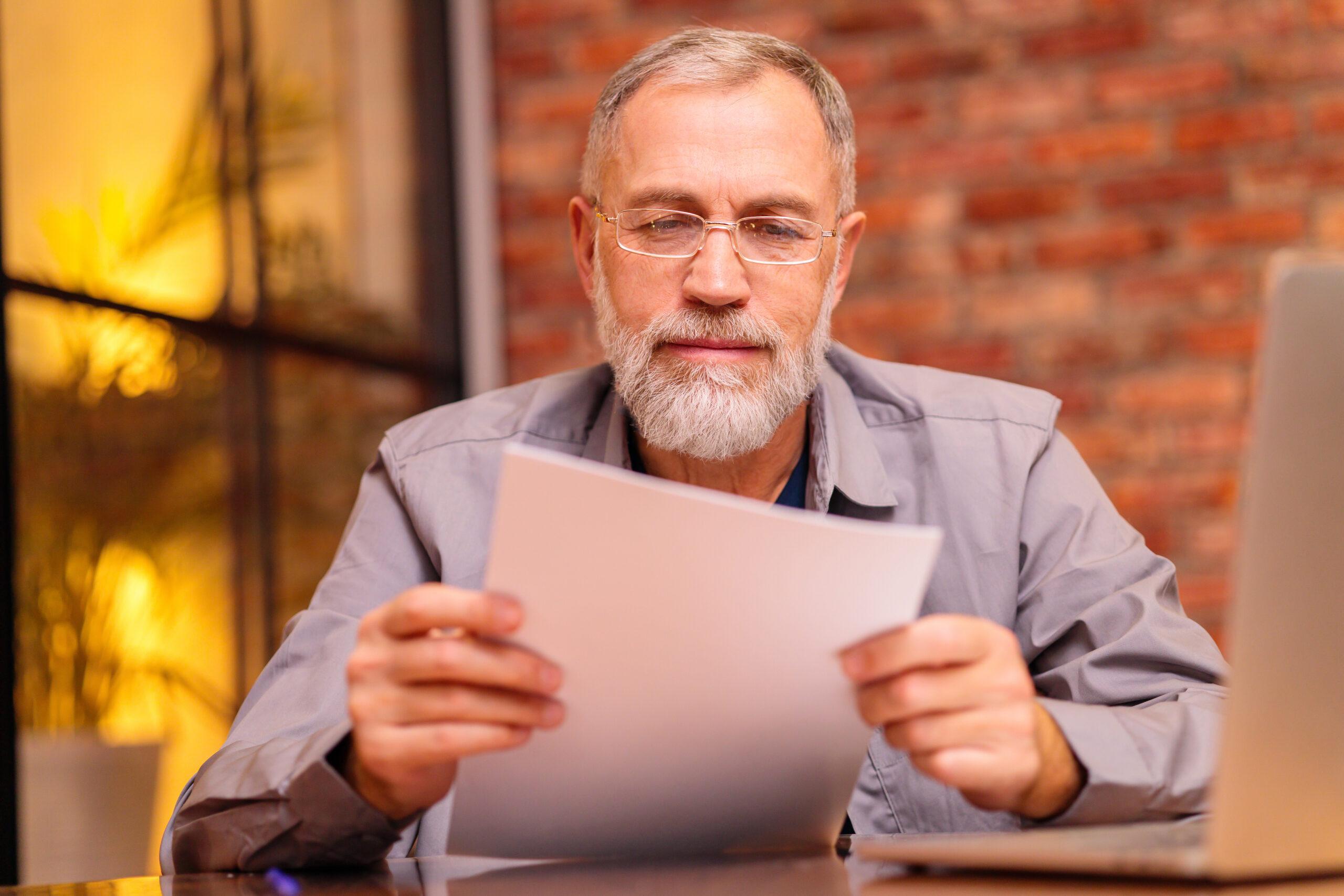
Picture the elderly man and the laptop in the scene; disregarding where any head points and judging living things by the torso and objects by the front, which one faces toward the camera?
the elderly man

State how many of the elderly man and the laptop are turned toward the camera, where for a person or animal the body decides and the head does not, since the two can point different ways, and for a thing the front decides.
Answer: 1

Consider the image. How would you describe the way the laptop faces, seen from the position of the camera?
facing away from the viewer and to the left of the viewer

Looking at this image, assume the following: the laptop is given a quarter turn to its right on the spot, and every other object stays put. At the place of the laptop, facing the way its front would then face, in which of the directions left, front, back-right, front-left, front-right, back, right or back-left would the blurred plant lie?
left

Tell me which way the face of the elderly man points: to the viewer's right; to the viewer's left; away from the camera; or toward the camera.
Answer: toward the camera

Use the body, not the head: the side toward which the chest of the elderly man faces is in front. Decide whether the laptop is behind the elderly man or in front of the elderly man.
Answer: in front

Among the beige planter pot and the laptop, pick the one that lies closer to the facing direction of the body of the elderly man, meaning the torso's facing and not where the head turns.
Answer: the laptop

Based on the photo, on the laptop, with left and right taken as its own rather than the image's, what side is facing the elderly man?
front

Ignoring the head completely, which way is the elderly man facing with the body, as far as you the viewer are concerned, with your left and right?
facing the viewer

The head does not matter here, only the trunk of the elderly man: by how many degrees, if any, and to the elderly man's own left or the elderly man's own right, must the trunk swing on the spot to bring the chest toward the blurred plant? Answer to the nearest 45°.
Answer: approximately 135° to the elderly man's own right
